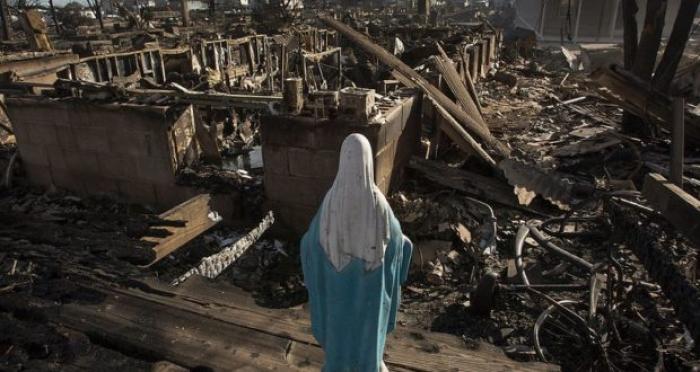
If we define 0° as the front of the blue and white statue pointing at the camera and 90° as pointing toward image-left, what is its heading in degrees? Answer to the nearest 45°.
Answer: approximately 180°

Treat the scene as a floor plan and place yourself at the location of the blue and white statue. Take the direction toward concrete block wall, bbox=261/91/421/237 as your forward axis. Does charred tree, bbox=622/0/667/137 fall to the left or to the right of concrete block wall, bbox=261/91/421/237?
right

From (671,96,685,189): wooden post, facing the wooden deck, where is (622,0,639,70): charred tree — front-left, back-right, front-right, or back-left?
back-right

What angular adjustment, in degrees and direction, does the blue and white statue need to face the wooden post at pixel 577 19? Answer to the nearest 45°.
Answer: approximately 45° to its right

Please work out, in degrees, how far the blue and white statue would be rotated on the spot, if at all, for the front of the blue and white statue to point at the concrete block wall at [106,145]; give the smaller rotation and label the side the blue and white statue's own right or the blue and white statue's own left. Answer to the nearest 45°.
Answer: approximately 45° to the blue and white statue's own left

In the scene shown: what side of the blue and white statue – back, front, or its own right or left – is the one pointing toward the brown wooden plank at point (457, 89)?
front

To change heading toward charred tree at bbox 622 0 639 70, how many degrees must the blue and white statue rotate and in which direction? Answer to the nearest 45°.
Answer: approximately 45° to its right
